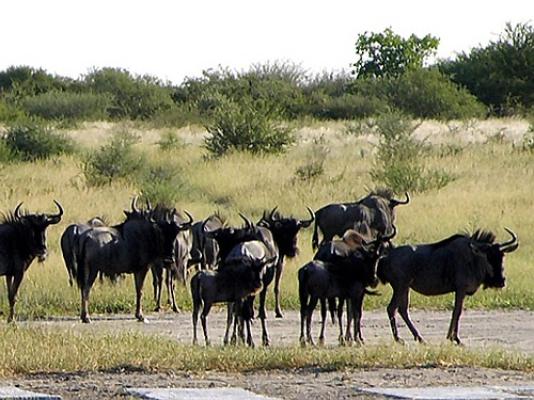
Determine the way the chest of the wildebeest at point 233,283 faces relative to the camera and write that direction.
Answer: to the viewer's right

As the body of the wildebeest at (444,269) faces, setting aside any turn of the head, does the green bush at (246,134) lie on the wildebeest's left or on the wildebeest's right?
on the wildebeest's left

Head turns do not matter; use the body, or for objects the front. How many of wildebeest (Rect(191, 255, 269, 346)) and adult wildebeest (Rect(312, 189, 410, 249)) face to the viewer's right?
2

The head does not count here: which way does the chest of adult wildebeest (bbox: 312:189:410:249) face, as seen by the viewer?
to the viewer's right

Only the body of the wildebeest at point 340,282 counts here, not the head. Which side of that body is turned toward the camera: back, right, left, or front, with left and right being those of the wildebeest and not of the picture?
right

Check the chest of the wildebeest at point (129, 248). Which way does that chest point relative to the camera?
to the viewer's right

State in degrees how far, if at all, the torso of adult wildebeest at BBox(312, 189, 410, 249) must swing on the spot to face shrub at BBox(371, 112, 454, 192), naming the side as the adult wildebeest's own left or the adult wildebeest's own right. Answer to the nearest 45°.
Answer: approximately 90° to the adult wildebeest's own left

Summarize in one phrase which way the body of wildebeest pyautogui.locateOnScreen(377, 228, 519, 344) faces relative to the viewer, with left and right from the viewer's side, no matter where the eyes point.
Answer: facing to the right of the viewer
